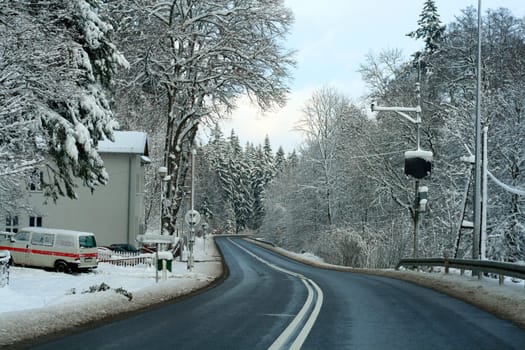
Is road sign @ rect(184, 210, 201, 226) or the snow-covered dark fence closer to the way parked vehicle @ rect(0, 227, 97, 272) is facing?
the snow-covered dark fence

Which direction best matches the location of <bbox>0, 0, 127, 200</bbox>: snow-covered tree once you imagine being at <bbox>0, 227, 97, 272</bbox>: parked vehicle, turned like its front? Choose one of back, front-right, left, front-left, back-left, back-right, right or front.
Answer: back-left

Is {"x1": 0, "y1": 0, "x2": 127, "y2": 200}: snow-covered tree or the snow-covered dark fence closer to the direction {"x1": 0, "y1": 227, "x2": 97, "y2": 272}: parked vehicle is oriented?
the snow-covered dark fence
